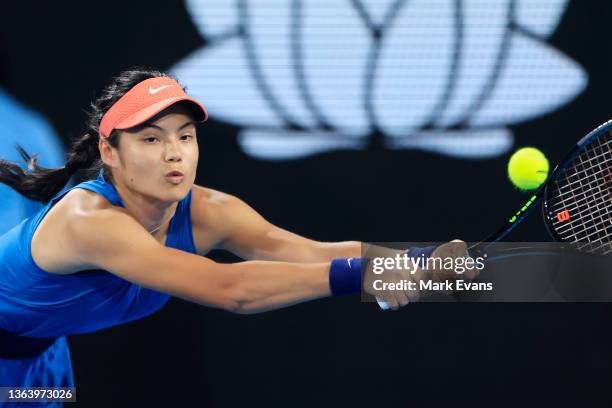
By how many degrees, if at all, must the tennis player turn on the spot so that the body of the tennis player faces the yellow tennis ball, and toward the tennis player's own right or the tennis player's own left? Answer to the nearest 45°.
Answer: approximately 45° to the tennis player's own left

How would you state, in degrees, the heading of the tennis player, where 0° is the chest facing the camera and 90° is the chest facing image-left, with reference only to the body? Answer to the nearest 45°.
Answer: approximately 315°

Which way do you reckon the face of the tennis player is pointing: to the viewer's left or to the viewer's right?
to the viewer's right
